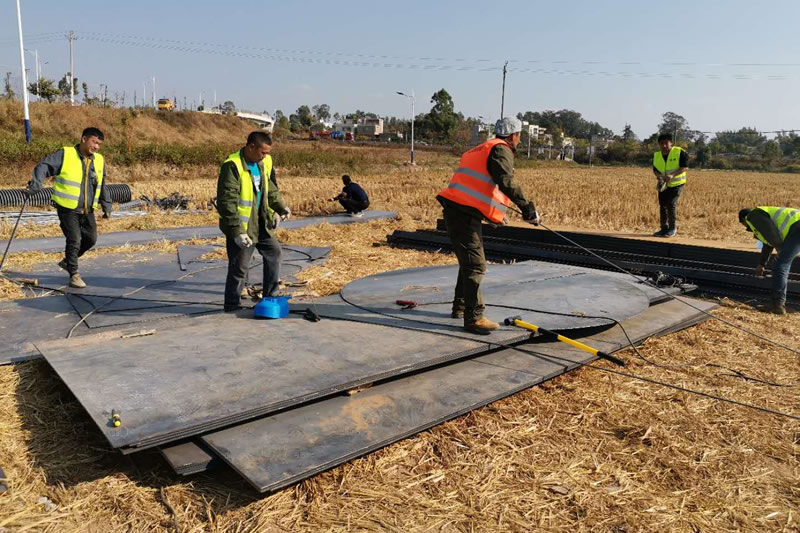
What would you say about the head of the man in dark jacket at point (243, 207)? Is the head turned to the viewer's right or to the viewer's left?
to the viewer's right

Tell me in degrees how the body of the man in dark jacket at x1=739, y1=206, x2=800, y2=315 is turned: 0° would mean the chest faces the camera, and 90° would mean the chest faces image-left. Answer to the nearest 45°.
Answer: approximately 90°

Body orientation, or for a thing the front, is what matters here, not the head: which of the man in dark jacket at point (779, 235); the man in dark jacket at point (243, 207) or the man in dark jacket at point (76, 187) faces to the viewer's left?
the man in dark jacket at point (779, 235)

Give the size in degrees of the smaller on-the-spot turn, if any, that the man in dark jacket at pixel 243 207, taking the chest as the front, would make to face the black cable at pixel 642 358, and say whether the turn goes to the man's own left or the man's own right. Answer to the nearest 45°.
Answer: approximately 45° to the man's own left

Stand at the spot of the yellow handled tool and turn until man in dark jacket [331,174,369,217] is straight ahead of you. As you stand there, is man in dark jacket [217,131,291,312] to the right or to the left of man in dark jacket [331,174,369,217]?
left

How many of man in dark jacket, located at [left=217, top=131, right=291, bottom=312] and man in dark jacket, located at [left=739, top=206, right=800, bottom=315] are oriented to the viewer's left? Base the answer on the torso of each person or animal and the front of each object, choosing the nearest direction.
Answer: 1

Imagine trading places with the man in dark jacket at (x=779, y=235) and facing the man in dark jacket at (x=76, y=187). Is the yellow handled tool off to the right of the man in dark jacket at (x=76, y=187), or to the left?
left

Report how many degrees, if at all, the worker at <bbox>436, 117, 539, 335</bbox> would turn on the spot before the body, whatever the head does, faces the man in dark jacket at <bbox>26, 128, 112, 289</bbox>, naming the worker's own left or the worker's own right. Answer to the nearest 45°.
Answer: approximately 180°

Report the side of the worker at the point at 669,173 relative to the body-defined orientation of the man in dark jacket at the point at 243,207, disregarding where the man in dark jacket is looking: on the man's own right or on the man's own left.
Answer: on the man's own left

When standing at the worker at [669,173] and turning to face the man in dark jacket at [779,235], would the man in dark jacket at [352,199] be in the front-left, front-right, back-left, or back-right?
back-right

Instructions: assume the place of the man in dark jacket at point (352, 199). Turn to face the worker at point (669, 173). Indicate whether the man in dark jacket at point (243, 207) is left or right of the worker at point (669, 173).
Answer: right

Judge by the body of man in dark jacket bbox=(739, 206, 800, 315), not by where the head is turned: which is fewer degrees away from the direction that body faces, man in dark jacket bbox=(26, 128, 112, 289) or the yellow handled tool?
the man in dark jacket

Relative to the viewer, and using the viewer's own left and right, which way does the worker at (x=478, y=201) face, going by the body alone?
facing to the right of the viewer

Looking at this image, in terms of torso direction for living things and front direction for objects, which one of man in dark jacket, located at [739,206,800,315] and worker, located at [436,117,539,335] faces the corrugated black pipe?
the man in dark jacket
